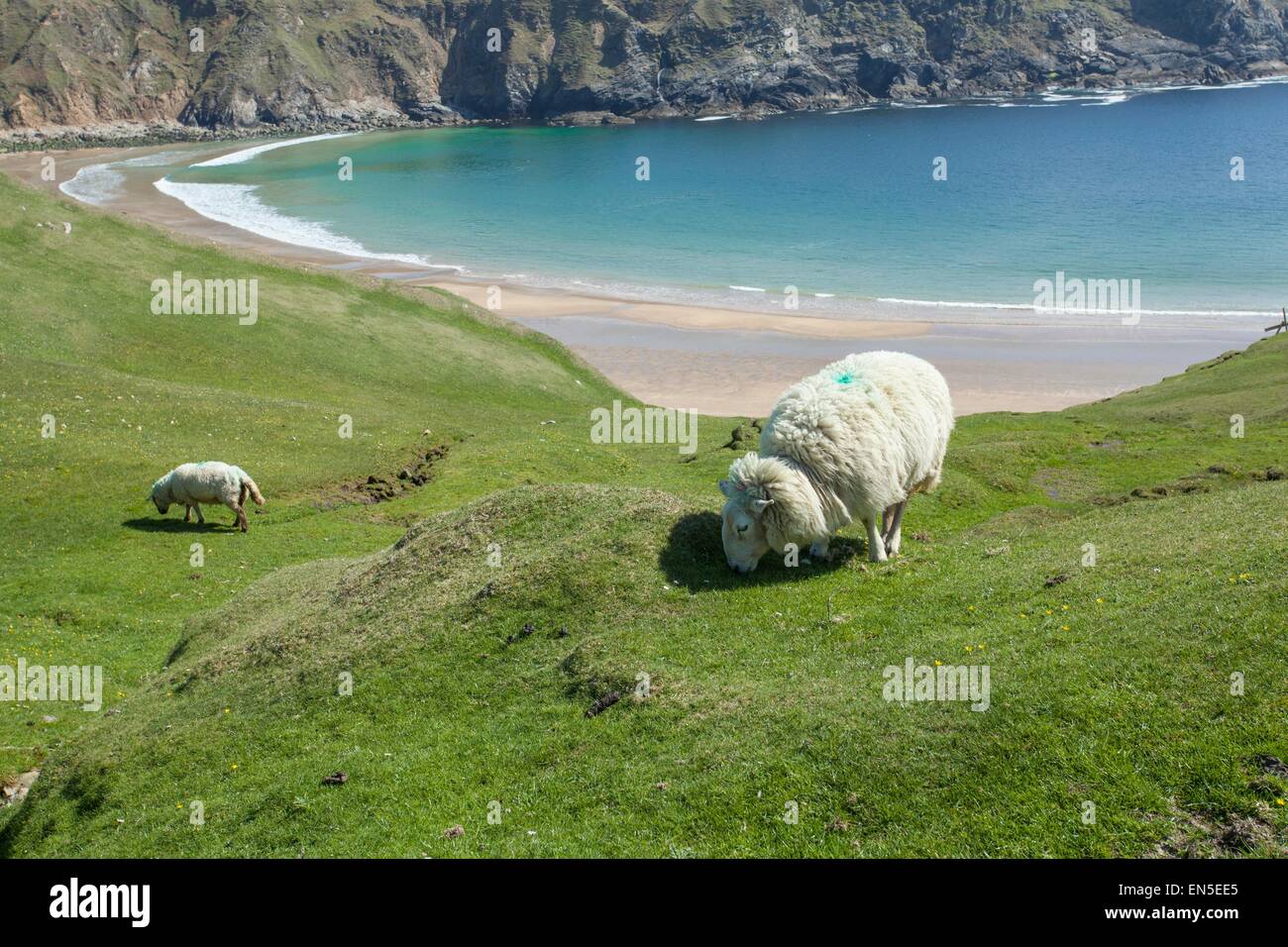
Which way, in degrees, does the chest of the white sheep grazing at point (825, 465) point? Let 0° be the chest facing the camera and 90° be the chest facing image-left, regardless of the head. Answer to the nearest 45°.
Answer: approximately 45°

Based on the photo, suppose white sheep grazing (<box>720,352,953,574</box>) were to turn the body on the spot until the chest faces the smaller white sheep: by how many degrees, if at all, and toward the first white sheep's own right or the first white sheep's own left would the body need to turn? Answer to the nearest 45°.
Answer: approximately 90° to the first white sheep's own right

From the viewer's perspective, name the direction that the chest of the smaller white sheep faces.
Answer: to the viewer's left
